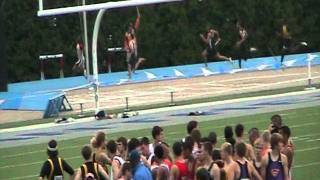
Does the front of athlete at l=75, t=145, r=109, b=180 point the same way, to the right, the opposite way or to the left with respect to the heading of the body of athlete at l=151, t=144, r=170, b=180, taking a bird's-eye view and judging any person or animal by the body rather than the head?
the same way

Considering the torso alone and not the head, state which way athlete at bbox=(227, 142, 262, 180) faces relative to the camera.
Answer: away from the camera

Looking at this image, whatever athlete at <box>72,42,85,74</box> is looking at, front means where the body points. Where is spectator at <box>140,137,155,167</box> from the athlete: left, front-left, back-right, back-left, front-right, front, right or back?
left

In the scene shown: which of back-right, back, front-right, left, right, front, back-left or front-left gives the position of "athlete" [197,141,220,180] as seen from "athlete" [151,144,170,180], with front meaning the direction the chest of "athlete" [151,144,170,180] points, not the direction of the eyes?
right

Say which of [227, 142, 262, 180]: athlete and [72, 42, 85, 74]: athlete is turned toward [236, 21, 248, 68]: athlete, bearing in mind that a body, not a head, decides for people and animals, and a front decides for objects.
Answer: [227, 142, 262, 180]: athlete

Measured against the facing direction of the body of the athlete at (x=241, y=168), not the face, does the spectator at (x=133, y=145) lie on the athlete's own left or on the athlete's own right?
on the athlete's own left

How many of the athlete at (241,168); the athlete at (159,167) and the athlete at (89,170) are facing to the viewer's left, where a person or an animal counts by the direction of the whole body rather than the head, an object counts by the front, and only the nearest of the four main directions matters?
0

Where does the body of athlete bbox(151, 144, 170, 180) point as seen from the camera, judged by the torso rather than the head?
away from the camera

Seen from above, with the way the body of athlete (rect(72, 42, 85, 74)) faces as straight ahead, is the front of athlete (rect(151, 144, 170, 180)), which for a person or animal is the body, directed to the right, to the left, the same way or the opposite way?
to the right

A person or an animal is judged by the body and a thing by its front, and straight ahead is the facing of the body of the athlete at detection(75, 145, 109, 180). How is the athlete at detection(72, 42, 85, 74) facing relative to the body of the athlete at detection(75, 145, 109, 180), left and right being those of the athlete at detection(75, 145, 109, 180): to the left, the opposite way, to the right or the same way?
to the left

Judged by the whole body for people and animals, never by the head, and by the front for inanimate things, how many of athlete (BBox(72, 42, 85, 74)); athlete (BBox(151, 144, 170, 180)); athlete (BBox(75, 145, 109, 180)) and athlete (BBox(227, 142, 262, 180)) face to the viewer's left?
1

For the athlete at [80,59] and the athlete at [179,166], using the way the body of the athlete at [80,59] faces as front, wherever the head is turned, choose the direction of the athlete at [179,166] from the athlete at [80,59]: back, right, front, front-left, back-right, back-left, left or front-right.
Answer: left

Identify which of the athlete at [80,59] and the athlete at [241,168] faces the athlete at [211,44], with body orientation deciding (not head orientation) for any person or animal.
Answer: the athlete at [241,168]

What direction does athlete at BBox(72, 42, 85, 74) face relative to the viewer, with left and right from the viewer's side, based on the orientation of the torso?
facing to the left of the viewer

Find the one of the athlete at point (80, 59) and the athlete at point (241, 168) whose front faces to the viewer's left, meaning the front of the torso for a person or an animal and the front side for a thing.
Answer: the athlete at point (80, 59)

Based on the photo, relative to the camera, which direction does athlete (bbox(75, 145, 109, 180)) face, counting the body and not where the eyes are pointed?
away from the camera

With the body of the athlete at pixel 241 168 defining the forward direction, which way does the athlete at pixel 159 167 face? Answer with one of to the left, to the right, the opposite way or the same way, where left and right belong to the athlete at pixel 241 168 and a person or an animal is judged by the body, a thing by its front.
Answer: the same way
